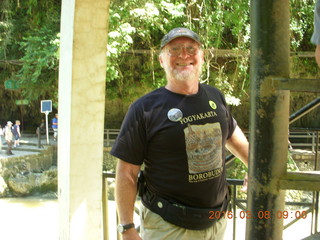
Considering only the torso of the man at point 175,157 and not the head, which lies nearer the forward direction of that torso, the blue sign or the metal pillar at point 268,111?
the metal pillar

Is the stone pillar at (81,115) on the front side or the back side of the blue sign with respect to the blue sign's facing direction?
on the front side

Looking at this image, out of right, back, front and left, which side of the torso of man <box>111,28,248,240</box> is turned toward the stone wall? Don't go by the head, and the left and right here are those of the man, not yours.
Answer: back

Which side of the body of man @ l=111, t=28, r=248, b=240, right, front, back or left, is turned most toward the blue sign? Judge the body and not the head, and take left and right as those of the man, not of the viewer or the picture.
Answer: back

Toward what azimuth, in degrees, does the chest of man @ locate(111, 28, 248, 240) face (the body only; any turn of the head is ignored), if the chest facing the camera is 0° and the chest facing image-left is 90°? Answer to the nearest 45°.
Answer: approximately 315°

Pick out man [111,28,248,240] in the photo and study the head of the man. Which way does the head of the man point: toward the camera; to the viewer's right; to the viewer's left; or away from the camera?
toward the camera

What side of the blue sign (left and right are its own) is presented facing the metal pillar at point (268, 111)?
front

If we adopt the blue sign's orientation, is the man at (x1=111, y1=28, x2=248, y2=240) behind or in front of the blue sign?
in front

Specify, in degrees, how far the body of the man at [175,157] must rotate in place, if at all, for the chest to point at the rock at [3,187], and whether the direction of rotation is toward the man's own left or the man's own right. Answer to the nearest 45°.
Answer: approximately 180°

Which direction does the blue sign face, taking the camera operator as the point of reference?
facing the viewer

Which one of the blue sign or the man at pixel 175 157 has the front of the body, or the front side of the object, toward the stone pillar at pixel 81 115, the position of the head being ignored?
the blue sign

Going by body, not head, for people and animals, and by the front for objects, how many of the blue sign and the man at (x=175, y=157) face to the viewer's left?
0
